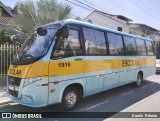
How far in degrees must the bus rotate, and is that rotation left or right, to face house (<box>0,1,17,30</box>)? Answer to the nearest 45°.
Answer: approximately 90° to its right

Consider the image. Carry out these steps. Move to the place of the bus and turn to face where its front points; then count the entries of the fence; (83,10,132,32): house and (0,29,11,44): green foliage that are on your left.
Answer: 0

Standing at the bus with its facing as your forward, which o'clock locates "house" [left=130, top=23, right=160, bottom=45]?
The house is roughly at 5 o'clock from the bus.

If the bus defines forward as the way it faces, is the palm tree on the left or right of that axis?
on its right

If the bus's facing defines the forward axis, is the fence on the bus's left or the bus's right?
on its right

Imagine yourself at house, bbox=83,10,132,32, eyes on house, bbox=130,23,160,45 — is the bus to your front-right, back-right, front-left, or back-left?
back-right

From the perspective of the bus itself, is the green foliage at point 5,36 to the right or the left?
on its right

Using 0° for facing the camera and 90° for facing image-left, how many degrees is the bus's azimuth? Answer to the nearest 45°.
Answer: approximately 45°

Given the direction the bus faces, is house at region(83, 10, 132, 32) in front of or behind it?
behind

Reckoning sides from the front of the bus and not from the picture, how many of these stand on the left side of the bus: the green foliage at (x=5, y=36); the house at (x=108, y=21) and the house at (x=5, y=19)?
0
